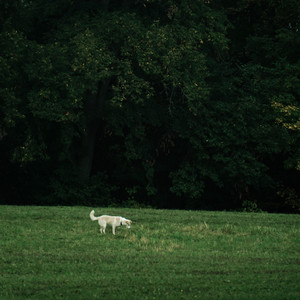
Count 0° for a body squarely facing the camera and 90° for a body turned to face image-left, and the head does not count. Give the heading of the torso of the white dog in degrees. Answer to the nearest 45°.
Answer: approximately 270°
